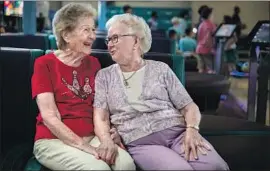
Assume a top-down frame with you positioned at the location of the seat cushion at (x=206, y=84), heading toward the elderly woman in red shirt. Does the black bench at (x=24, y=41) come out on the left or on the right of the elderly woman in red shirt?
right

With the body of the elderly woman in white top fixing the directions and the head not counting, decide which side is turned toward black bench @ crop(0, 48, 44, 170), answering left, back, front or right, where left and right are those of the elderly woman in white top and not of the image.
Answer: right

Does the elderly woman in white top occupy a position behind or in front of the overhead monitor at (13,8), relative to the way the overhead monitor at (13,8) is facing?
in front

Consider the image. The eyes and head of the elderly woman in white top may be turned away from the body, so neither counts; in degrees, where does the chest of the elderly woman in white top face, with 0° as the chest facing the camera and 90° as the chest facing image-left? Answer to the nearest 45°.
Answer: approximately 0°

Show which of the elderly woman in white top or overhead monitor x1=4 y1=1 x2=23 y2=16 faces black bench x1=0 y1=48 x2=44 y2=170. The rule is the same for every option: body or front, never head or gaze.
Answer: the overhead monitor

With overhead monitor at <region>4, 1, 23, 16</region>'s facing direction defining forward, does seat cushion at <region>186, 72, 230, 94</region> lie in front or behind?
in front

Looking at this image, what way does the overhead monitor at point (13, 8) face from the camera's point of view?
toward the camera

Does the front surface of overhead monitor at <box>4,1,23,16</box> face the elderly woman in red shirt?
yes

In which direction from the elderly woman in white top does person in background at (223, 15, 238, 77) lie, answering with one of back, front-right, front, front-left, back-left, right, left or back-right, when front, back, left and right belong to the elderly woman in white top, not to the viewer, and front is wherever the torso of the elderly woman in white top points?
back

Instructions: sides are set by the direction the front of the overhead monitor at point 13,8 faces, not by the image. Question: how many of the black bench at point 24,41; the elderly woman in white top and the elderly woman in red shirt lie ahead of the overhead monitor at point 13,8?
3

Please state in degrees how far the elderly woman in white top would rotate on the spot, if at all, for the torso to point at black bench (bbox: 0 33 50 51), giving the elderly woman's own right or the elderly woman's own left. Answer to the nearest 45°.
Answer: approximately 135° to the elderly woman's own right

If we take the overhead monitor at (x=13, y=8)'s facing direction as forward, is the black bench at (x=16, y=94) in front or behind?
in front

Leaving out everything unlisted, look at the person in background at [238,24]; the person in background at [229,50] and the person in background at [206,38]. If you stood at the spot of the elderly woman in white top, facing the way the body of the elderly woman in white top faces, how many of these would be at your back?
3

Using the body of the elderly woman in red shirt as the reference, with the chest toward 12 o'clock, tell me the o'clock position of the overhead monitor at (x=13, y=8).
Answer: The overhead monitor is roughly at 7 o'clock from the elderly woman in red shirt.
